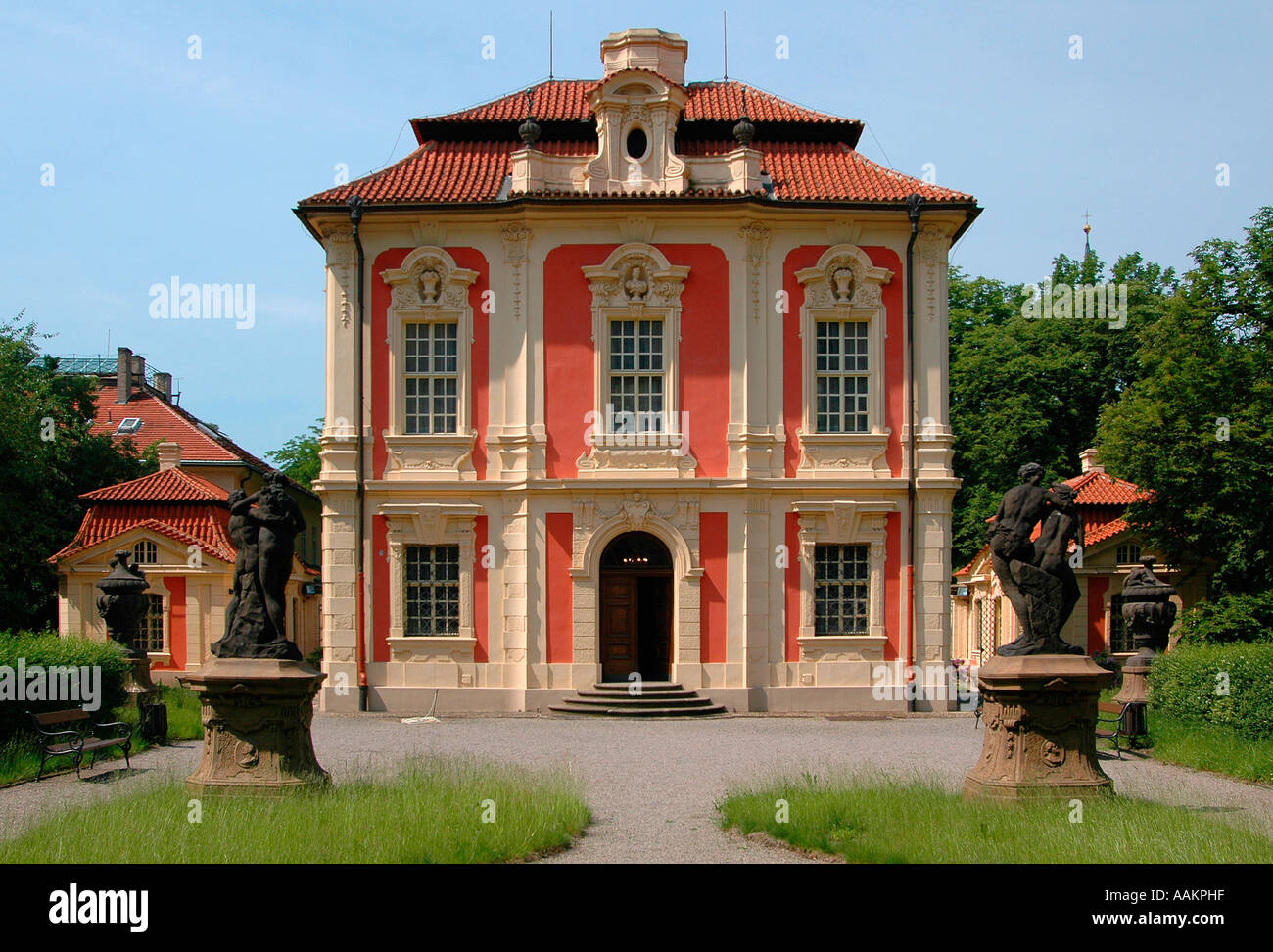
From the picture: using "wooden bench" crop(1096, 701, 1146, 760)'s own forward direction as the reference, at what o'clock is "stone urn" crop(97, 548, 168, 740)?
The stone urn is roughly at 1 o'clock from the wooden bench.

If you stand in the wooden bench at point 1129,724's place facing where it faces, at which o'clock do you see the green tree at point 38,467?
The green tree is roughly at 2 o'clock from the wooden bench.

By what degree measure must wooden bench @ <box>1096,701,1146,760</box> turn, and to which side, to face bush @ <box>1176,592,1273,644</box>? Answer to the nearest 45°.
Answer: approximately 135° to its right

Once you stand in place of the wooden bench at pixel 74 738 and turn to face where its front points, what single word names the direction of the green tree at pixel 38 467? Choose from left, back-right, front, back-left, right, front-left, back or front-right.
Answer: back-left

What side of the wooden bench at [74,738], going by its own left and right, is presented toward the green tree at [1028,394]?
left

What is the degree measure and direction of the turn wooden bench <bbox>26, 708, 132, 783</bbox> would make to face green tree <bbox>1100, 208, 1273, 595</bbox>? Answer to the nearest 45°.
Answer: approximately 45° to its left

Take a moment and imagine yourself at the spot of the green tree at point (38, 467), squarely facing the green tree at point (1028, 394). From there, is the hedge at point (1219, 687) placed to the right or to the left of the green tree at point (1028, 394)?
right

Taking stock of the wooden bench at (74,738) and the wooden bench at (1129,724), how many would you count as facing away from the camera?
0

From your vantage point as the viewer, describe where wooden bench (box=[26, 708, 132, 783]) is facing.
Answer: facing the viewer and to the right of the viewer

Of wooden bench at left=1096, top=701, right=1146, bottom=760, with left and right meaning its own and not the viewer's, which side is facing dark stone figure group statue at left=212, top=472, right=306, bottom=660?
front

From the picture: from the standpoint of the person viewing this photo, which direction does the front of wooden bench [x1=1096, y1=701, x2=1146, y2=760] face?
facing the viewer and to the left of the viewer

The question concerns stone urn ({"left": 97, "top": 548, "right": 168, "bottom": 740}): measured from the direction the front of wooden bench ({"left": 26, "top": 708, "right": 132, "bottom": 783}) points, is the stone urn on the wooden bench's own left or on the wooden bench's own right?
on the wooden bench's own left

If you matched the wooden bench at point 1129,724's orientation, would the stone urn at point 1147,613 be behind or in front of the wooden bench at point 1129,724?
behind

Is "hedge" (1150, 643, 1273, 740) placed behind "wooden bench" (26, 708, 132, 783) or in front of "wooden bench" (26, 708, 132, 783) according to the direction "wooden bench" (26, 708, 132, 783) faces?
in front
